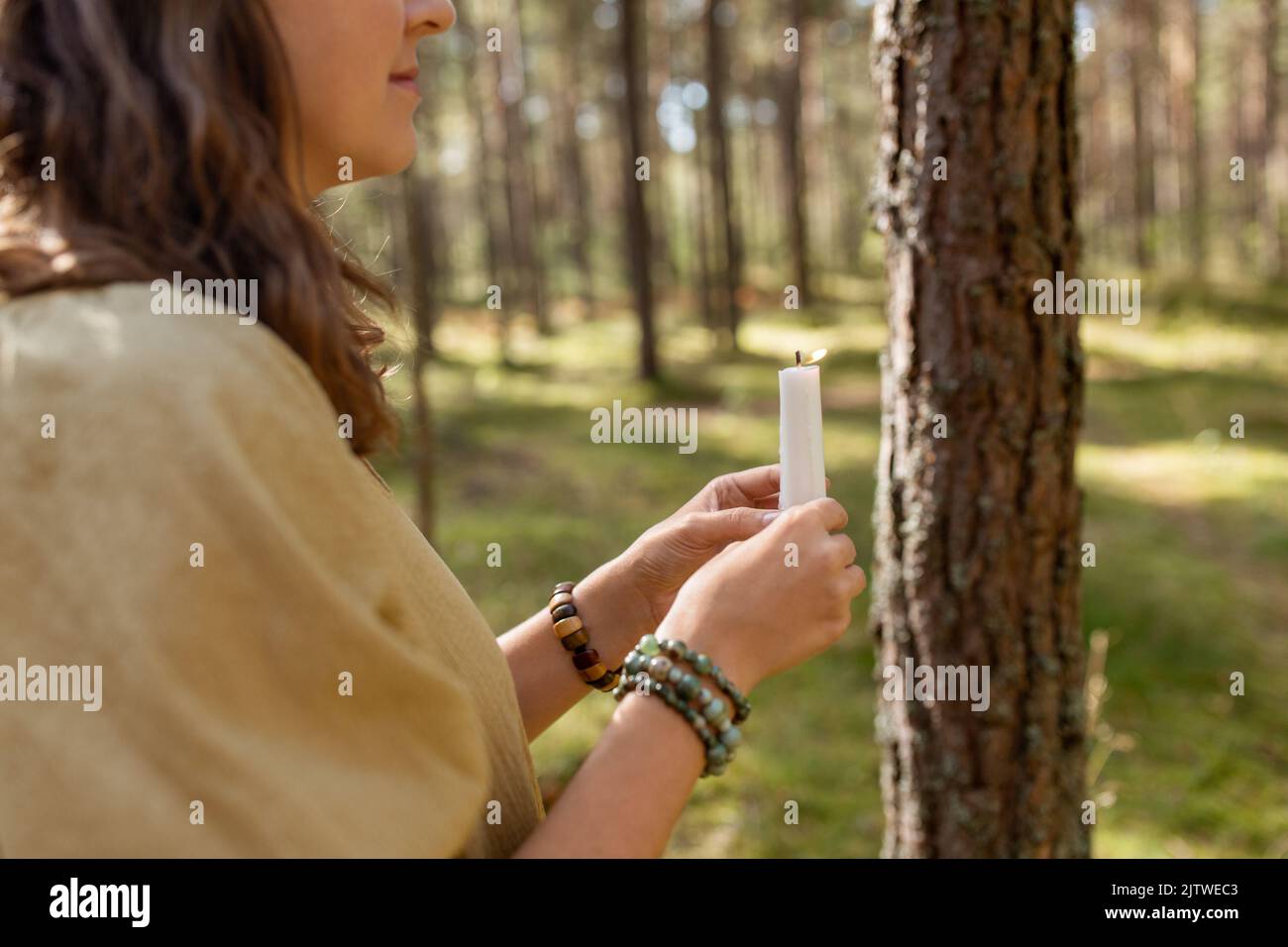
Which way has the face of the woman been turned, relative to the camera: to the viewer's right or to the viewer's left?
to the viewer's right

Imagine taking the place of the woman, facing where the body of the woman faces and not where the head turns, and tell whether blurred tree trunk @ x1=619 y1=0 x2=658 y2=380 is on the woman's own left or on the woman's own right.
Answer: on the woman's own left

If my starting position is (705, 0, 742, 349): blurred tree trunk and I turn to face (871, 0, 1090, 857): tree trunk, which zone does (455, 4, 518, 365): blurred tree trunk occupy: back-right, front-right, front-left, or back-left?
front-right

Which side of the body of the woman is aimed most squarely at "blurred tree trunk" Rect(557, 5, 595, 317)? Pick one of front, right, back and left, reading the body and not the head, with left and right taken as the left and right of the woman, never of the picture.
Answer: left

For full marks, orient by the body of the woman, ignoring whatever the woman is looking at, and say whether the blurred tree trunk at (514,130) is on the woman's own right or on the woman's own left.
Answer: on the woman's own left

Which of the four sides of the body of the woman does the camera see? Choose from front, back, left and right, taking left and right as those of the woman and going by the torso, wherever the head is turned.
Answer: right

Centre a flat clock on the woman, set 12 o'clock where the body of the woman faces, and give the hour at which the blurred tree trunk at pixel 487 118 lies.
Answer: The blurred tree trunk is roughly at 9 o'clock from the woman.
